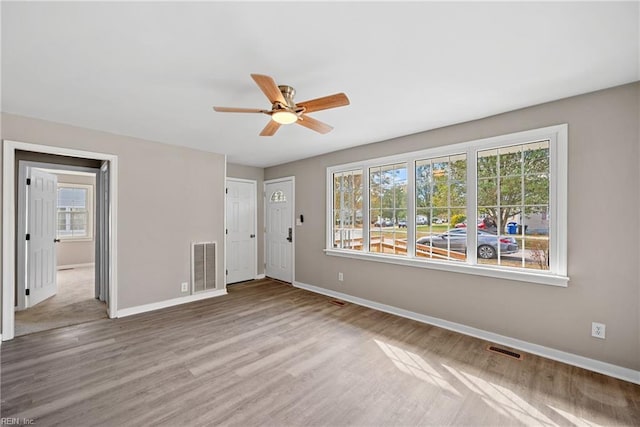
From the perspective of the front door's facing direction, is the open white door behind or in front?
in front

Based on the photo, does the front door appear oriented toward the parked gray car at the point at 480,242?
no

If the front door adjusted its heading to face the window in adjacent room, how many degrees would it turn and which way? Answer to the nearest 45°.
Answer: approximately 90° to its right

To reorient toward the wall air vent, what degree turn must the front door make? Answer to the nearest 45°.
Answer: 0° — it already faces it
